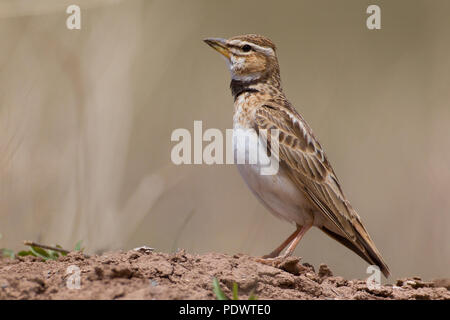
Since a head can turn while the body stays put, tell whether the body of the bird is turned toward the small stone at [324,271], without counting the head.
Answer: no

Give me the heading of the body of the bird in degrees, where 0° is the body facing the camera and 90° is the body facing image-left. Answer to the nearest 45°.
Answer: approximately 90°
